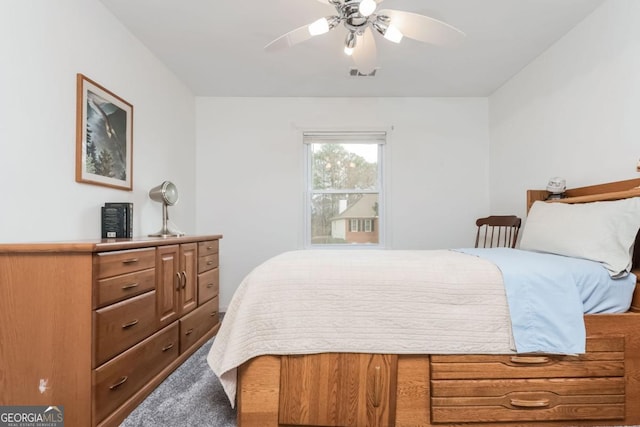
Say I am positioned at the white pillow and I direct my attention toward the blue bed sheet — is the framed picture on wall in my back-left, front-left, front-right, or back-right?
front-right

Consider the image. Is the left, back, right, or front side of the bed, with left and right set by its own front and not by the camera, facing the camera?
left

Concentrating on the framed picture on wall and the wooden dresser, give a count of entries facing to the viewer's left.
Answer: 0

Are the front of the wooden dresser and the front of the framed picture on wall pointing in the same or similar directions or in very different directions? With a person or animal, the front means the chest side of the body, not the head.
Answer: same or similar directions

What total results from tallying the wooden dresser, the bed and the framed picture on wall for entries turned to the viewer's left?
1

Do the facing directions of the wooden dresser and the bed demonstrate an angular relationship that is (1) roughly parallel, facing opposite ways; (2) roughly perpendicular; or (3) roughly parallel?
roughly parallel, facing opposite ways

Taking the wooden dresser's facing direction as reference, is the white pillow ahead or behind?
ahead

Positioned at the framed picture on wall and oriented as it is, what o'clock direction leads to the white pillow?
The white pillow is roughly at 12 o'clock from the framed picture on wall.

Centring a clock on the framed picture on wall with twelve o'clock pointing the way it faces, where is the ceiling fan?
The ceiling fan is roughly at 12 o'clock from the framed picture on wall.

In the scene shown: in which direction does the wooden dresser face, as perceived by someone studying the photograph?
facing the viewer and to the right of the viewer

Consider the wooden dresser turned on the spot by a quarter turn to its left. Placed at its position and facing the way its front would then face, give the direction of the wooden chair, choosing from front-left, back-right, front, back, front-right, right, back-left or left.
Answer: front-right
